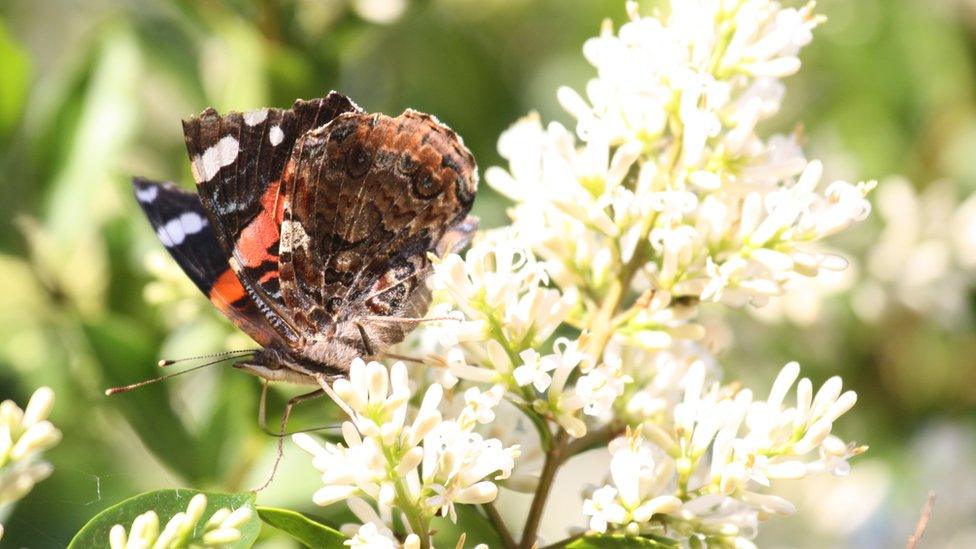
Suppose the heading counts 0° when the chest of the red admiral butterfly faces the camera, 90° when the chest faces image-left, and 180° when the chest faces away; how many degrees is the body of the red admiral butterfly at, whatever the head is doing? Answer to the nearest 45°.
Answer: approximately 90°

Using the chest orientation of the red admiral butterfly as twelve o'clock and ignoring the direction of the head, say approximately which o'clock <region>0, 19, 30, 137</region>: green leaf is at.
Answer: The green leaf is roughly at 1 o'clock from the red admiral butterfly.
